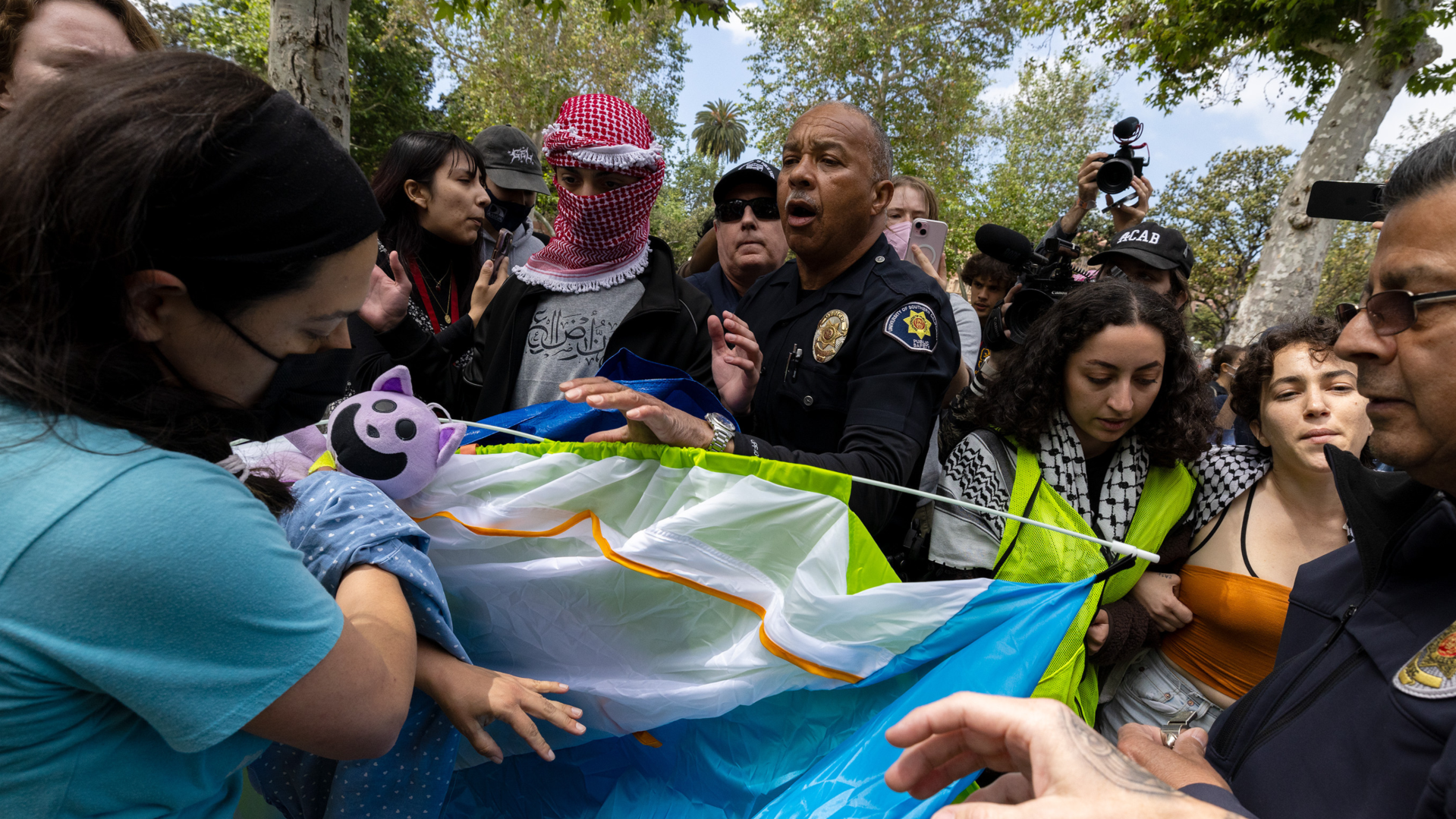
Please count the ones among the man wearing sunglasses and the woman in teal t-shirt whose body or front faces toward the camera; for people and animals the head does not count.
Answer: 1

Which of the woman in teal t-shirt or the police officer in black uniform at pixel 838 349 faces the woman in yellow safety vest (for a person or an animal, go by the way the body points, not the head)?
the woman in teal t-shirt

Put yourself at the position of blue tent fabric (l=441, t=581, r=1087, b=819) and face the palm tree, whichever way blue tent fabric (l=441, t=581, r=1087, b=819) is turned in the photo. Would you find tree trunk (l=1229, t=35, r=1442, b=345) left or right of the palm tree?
right

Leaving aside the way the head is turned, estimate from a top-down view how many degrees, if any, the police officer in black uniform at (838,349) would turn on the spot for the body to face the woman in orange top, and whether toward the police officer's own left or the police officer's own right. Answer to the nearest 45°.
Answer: approximately 135° to the police officer's own left

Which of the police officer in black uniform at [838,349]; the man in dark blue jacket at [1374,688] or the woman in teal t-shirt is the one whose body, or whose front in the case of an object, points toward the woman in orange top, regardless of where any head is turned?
the woman in teal t-shirt

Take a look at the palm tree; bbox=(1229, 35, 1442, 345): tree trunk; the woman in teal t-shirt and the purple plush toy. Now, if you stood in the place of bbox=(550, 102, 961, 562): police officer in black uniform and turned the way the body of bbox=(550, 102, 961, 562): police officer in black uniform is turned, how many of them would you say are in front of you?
2

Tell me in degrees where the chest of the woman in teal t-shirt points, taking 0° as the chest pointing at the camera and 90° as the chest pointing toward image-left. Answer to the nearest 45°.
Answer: approximately 270°

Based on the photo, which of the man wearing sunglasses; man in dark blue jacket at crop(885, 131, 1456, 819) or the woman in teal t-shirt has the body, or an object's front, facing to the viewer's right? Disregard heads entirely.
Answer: the woman in teal t-shirt

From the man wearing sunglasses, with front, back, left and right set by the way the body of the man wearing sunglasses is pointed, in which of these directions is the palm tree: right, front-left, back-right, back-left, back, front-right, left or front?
back

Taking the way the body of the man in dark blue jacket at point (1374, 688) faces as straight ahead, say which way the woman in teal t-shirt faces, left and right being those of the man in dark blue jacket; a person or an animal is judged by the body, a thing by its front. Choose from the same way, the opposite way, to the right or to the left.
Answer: the opposite way
